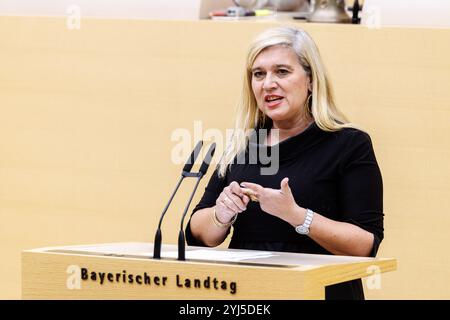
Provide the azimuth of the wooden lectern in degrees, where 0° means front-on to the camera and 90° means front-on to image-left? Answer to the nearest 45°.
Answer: approximately 45°
